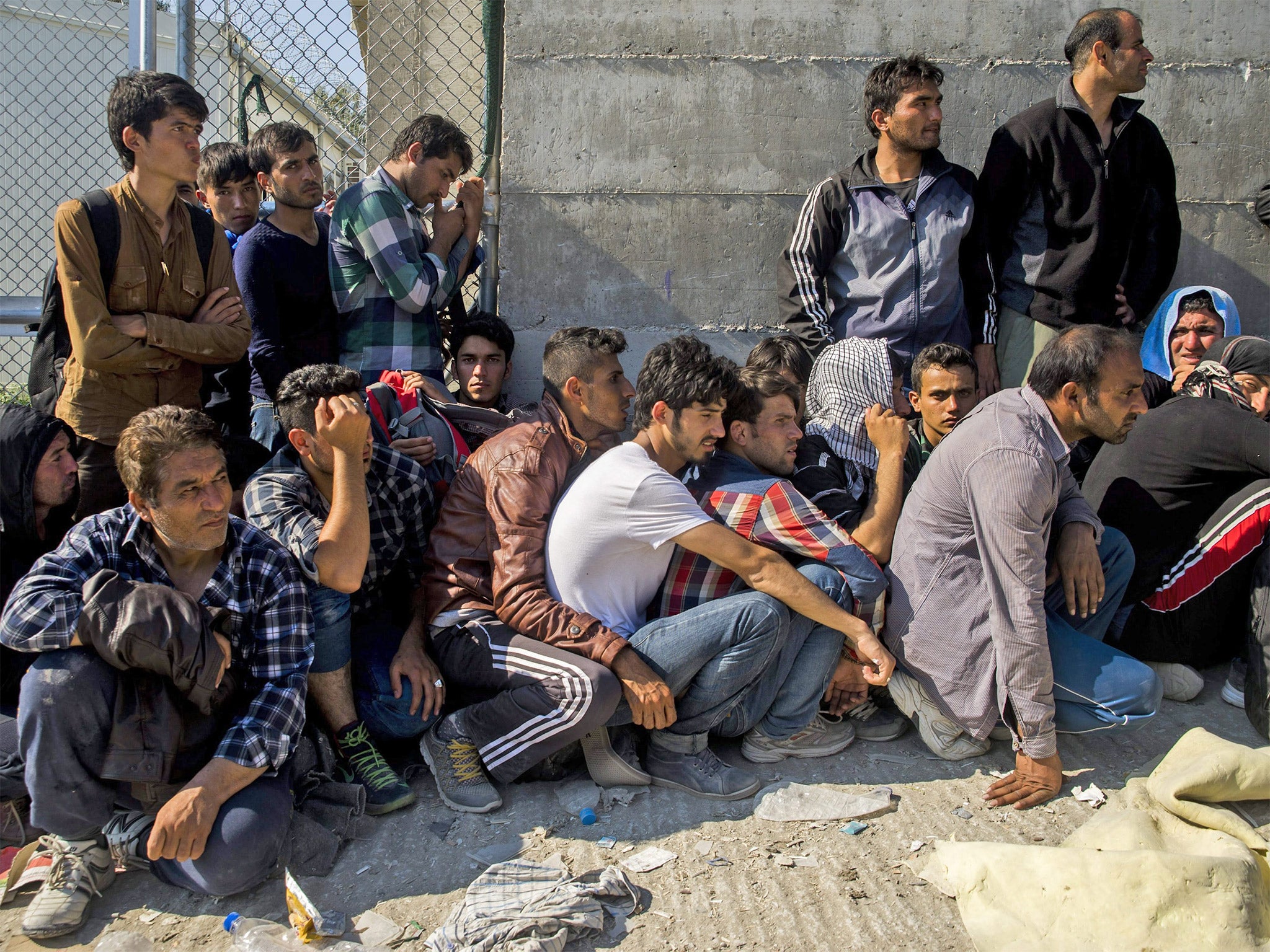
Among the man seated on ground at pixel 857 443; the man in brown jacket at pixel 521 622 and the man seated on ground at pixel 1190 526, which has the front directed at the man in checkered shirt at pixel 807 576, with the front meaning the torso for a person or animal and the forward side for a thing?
the man in brown jacket

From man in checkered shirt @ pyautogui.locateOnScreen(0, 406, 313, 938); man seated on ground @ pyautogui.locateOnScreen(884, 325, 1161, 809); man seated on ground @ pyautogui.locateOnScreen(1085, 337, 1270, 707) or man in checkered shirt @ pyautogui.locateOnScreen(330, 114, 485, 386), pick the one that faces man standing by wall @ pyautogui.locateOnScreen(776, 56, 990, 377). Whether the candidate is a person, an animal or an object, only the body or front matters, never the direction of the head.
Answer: man in checkered shirt @ pyautogui.locateOnScreen(330, 114, 485, 386)

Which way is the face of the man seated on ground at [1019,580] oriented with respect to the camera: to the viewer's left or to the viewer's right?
to the viewer's right

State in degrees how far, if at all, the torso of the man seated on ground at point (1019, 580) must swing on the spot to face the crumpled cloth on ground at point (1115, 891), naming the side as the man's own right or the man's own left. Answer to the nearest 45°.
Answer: approximately 90° to the man's own right

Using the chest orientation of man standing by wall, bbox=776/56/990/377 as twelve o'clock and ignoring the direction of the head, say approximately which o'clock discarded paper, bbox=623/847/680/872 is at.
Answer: The discarded paper is roughly at 2 o'clock from the man standing by wall.

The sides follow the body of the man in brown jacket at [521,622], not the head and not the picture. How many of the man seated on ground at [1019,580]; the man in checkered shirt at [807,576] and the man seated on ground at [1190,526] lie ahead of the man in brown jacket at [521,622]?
3

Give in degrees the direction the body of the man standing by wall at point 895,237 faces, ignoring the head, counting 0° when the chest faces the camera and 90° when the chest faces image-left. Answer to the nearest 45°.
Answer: approximately 315°

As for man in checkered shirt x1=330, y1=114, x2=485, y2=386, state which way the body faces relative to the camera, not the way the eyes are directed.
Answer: to the viewer's right
